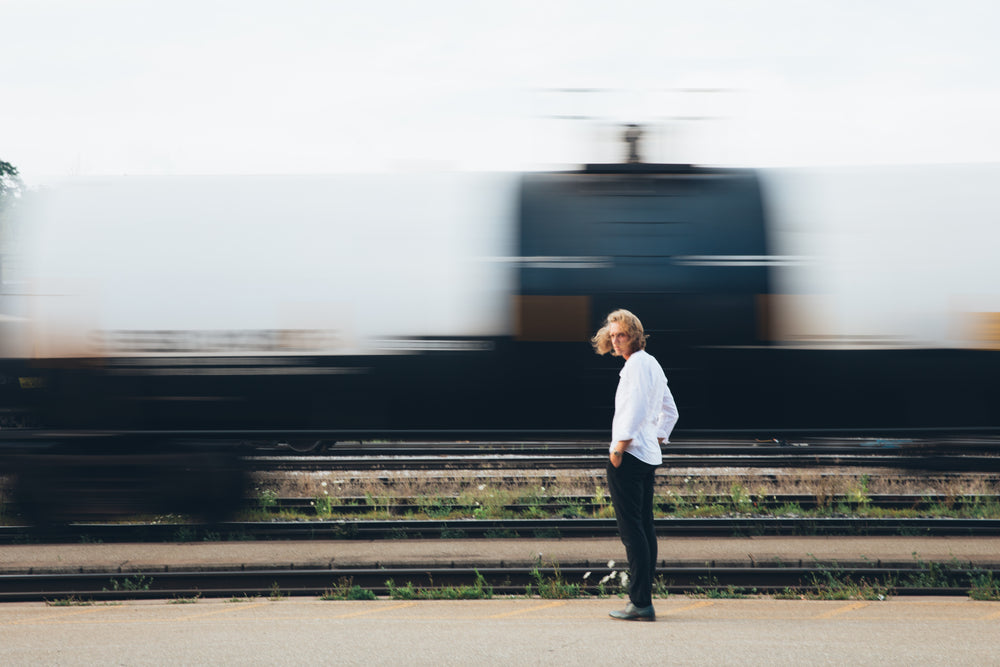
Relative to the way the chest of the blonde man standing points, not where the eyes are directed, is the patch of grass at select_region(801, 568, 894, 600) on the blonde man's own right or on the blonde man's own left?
on the blonde man's own right

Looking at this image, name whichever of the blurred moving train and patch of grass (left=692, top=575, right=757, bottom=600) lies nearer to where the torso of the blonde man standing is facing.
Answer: the blurred moving train

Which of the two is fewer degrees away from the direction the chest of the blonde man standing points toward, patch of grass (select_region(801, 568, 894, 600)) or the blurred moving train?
the blurred moving train

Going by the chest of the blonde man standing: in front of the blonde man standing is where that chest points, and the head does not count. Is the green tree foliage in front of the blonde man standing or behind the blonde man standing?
in front
